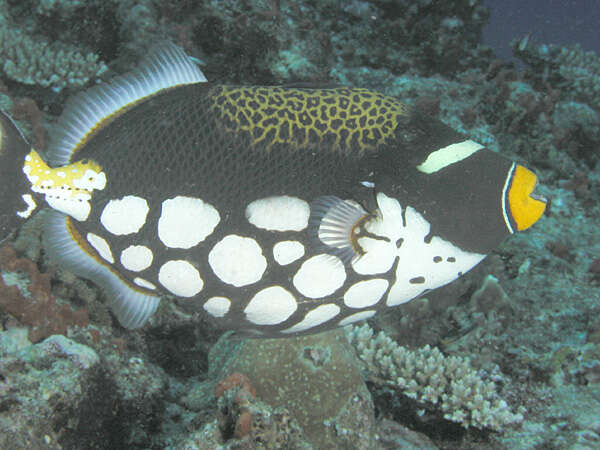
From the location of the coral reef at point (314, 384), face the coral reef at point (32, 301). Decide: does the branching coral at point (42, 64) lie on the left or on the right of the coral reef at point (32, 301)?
right

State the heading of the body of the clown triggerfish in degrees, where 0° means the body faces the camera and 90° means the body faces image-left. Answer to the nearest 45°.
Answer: approximately 270°
